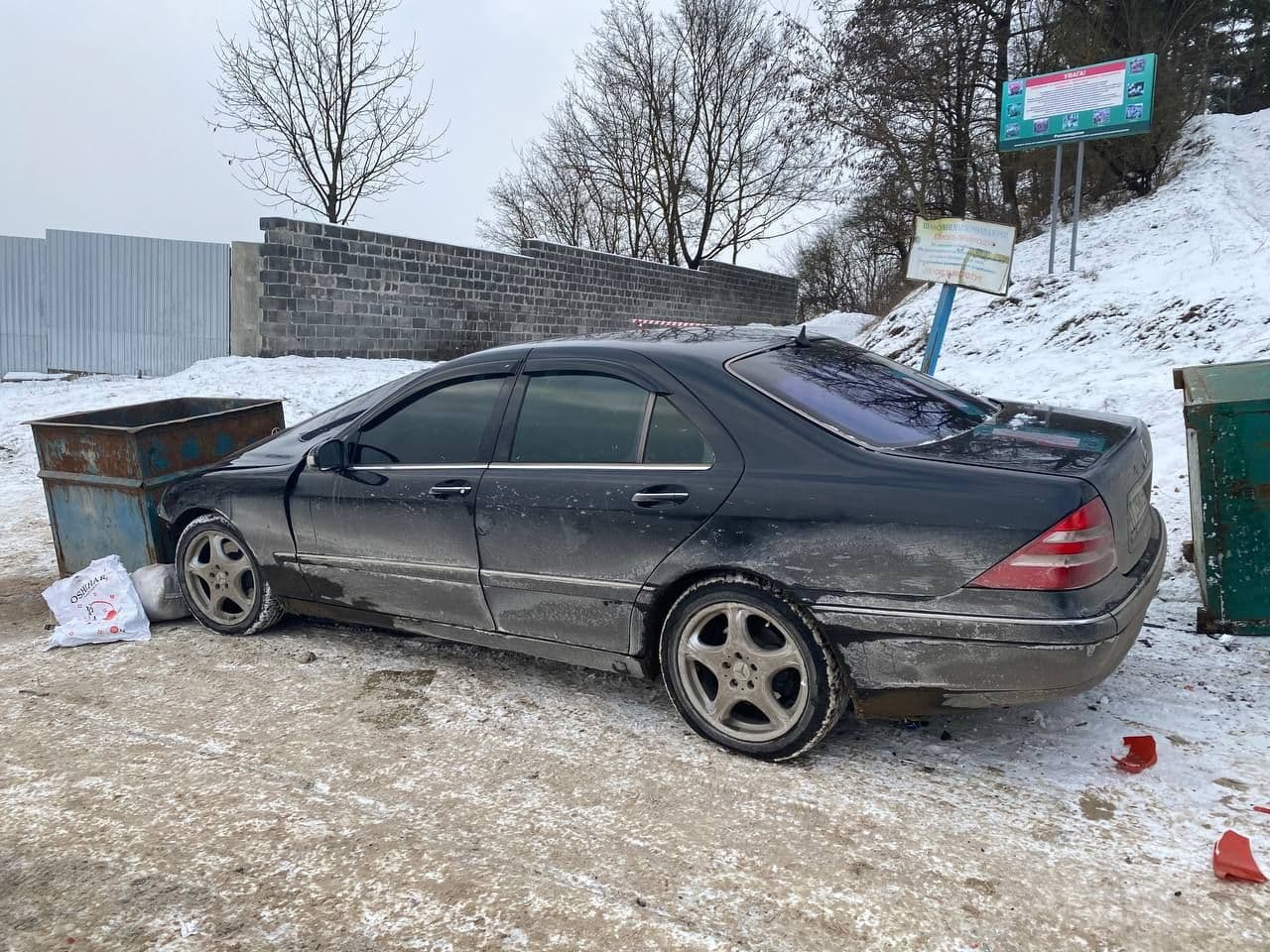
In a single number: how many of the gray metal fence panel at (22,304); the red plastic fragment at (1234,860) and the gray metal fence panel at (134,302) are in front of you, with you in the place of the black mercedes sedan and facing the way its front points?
2

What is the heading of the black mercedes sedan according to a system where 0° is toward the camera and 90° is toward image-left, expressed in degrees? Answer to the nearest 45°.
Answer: approximately 135°

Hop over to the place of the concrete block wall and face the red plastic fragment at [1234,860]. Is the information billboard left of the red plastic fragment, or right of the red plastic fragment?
left

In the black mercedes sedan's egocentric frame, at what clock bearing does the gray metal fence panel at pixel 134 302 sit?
The gray metal fence panel is roughly at 12 o'clock from the black mercedes sedan.

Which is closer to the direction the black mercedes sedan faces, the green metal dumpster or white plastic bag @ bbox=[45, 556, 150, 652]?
the white plastic bag

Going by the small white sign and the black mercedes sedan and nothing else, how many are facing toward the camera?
1

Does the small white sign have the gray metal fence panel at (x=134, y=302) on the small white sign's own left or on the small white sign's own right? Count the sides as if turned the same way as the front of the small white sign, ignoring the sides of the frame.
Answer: on the small white sign's own right

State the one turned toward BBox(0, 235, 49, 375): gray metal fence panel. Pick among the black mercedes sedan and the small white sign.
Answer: the black mercedes sedan

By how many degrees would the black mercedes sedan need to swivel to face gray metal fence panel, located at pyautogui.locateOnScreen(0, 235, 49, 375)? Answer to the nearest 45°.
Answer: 0° — it already faces it

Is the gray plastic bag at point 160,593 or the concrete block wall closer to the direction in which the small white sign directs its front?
the gray plastic bag

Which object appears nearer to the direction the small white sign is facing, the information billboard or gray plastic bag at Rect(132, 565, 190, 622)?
the gray plastic bag

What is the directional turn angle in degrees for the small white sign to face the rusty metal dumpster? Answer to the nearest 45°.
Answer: approximately 45° to its right

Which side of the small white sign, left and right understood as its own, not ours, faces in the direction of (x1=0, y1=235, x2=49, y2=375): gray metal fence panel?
right

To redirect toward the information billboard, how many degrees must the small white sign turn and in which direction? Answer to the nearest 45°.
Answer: approximately 180°
